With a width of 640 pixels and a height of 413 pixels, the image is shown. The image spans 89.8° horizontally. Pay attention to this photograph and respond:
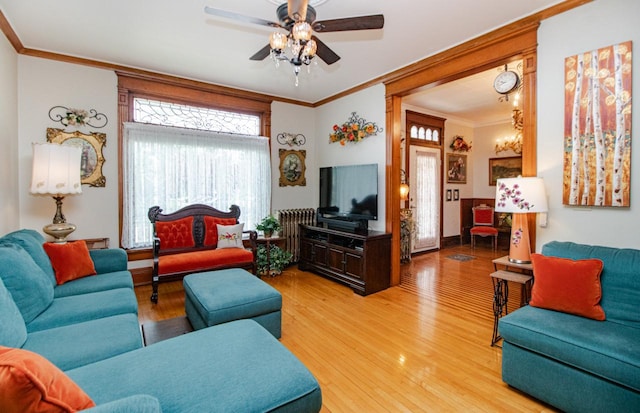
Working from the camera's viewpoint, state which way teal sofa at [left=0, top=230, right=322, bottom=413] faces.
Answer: facing to the right of the viewer

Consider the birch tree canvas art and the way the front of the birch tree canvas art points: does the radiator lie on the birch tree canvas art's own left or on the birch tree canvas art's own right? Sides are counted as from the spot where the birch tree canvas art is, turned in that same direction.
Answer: on the birch tree canvas art's own right

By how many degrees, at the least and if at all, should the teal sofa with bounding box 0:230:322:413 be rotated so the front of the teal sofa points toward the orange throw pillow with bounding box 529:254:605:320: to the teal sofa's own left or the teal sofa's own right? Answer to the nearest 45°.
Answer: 0° — it already faces it

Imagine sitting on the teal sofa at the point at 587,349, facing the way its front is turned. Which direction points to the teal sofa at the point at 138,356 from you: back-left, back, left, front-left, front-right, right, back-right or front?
front

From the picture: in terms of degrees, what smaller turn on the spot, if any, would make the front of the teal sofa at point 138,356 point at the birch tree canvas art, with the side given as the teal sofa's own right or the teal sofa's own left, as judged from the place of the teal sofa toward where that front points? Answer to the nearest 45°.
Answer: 0° — it already faces it

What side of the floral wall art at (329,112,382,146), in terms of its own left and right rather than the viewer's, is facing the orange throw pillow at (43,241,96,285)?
front

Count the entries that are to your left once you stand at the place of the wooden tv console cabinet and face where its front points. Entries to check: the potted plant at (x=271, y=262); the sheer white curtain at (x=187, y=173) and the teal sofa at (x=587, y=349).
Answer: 1

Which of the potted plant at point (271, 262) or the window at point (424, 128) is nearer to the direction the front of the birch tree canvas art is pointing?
the potted plant

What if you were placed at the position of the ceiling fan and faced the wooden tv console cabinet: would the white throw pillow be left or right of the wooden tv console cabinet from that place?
left

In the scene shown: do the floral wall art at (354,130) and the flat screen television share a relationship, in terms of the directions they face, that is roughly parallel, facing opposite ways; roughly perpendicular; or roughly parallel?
roughly parallel

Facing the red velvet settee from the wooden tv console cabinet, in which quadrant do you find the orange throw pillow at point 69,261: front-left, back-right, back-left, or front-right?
front-left

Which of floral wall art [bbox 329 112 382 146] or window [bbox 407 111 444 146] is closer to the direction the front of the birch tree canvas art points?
the floral wall art
